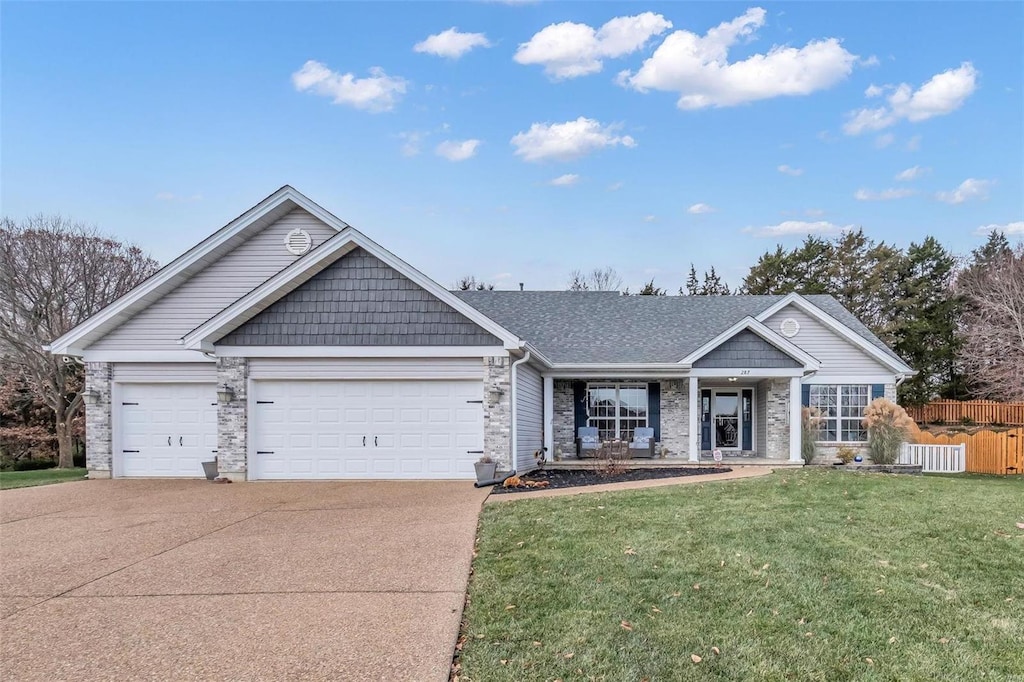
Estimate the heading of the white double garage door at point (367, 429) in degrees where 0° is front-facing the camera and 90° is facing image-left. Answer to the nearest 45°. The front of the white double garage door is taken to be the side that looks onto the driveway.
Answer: approximately 0°

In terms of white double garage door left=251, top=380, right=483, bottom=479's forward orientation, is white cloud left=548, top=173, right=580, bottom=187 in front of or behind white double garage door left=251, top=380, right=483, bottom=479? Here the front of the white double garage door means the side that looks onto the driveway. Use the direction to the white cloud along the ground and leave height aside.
behind

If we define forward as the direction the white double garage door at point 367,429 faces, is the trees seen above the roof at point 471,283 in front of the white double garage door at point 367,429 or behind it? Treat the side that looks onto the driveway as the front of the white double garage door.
behind

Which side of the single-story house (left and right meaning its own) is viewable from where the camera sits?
front

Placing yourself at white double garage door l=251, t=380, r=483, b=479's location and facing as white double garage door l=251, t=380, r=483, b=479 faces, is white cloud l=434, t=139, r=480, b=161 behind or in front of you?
behind
